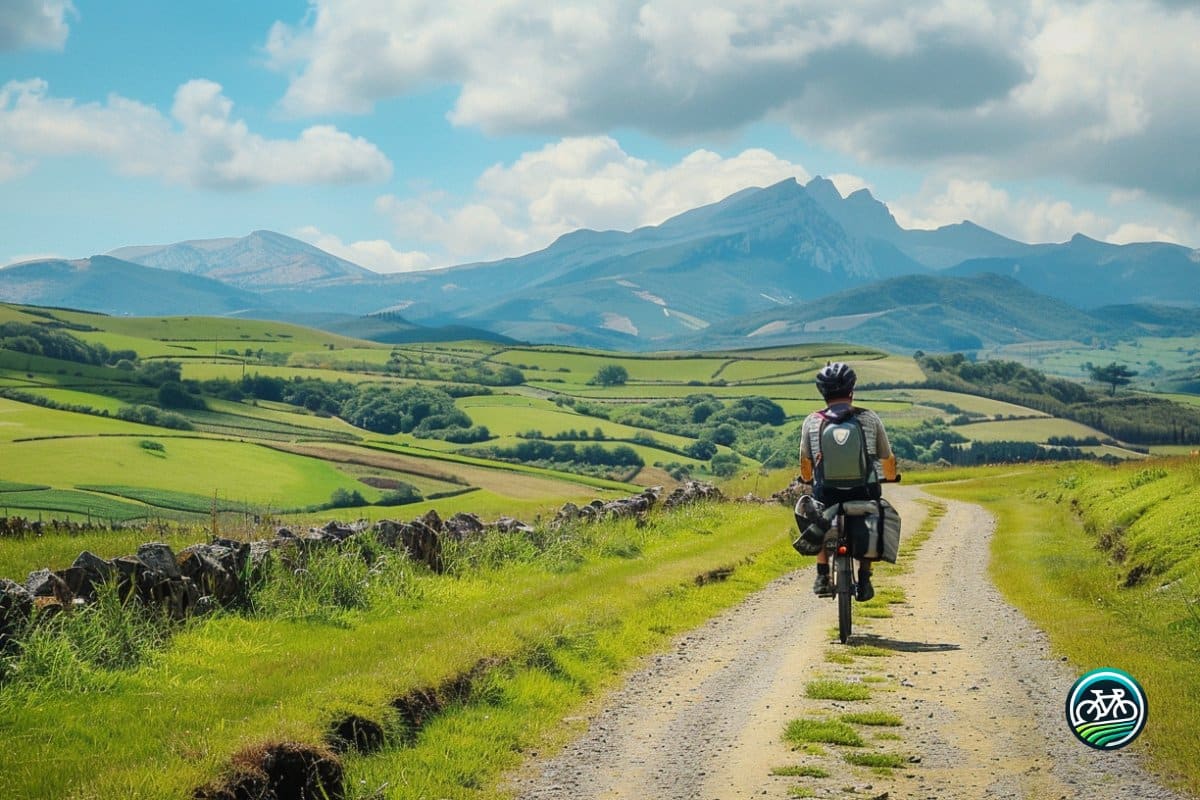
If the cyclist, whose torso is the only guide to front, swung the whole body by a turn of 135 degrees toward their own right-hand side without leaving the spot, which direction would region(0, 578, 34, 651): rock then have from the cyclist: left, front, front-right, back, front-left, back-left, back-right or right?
right

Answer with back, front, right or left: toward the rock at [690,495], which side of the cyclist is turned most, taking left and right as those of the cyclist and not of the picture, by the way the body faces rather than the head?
front

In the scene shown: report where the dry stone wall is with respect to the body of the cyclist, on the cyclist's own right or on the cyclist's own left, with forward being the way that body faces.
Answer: on the cyclist's own left

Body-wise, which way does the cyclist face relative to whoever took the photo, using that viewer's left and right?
facing away from the viewer

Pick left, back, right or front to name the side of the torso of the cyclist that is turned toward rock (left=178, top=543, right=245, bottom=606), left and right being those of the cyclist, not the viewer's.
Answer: left

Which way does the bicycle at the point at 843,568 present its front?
away from the camera

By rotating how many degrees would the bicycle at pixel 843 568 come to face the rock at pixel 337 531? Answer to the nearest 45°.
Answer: approximately 90° to its left

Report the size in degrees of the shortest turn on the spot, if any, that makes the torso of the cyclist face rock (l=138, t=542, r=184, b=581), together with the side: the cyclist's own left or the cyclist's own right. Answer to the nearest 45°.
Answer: approximately 135° to the cyclist's own left

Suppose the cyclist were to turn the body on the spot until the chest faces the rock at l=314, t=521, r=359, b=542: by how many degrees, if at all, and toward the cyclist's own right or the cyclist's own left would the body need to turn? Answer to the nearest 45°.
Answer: approximately 90° to the cyclist's own left

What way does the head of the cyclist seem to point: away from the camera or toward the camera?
away from the camera

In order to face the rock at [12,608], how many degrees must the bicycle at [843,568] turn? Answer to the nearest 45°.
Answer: approximately 135° to its left
